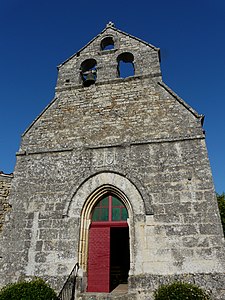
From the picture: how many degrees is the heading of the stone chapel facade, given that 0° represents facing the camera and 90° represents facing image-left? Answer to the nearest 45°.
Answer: approximately 0°

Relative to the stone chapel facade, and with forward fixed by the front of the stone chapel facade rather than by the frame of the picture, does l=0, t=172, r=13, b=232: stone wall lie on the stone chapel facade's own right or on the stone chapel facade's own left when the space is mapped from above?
on the stone chapel facade's own right
